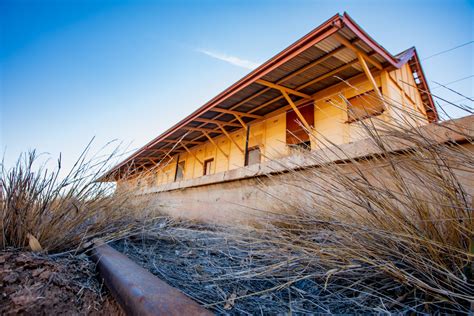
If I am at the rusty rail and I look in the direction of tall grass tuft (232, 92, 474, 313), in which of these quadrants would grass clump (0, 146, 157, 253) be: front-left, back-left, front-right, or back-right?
back-left

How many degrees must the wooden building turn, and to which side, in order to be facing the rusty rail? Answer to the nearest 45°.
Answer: approximately 45° to its left

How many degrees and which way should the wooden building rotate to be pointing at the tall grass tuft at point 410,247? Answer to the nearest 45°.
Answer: approximately 45° to its left

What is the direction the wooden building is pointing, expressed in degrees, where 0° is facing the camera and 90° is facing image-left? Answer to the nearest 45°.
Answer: approximately 45°

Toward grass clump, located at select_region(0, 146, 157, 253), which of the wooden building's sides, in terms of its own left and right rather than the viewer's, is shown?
front
